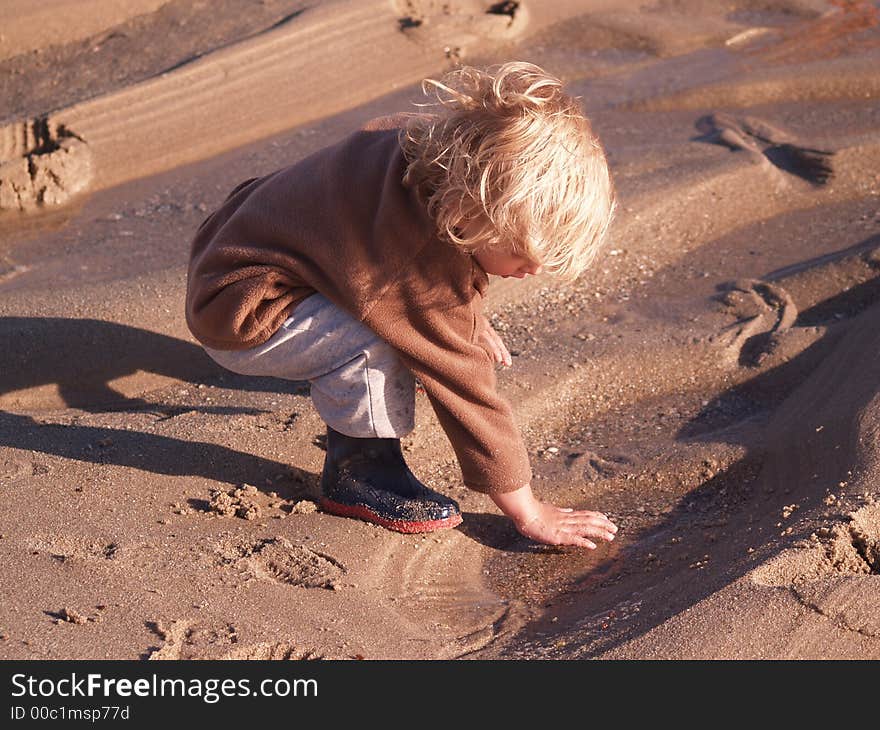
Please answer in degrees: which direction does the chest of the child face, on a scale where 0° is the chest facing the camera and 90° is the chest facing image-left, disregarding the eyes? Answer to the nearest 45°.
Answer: approximately 270°

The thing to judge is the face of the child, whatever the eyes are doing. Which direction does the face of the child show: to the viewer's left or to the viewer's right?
to the viewer's right
